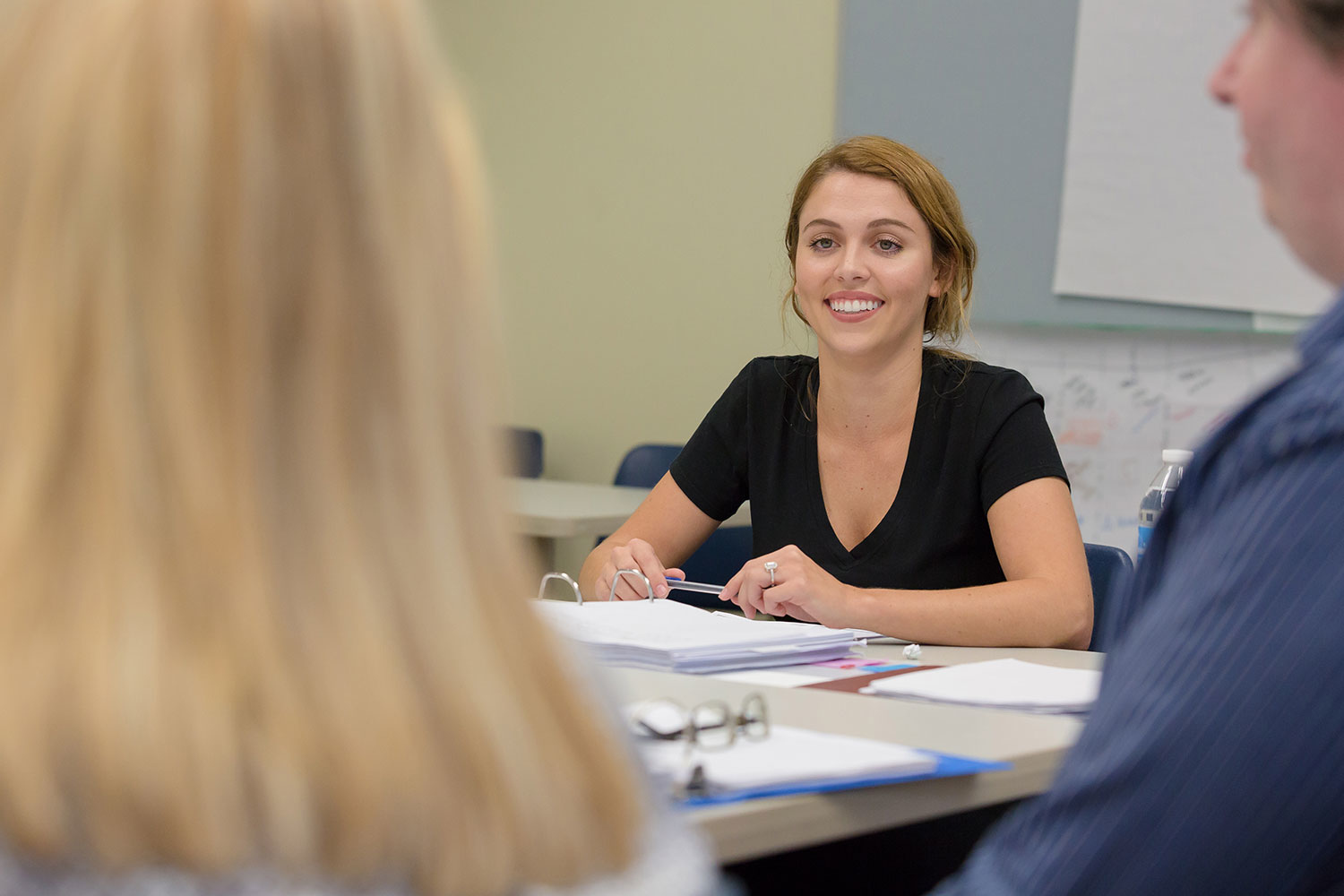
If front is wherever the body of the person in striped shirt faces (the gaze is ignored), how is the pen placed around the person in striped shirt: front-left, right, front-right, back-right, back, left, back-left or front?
front-right

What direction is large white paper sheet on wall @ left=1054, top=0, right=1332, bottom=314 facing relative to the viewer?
toward the camera

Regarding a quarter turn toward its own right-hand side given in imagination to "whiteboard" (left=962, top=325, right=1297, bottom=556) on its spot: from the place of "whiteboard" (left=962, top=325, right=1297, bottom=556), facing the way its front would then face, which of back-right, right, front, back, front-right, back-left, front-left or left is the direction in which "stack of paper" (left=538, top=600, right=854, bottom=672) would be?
left

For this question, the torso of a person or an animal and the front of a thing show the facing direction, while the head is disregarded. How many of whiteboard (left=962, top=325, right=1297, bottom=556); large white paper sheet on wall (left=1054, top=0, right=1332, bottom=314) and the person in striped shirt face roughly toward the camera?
2

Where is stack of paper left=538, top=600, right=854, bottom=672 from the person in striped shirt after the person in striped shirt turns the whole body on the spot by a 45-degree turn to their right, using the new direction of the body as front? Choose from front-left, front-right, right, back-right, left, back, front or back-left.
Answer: front

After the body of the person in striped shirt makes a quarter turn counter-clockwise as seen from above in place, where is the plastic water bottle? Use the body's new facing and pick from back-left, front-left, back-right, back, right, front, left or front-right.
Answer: back

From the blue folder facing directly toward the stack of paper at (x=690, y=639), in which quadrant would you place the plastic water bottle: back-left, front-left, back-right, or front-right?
front-right

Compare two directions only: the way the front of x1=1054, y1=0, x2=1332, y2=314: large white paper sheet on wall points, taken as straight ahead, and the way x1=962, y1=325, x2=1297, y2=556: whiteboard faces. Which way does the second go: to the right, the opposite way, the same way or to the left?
the same way

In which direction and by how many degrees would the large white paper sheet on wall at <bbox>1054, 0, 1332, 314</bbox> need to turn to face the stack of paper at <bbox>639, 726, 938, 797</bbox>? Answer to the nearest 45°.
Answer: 0° — it already faces it

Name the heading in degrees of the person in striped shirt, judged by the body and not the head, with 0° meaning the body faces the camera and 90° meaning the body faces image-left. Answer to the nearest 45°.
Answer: approximately 90°

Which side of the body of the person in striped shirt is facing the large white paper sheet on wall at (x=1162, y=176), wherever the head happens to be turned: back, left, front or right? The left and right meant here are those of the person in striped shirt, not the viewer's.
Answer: right

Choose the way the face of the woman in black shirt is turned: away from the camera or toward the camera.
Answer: toward the camera

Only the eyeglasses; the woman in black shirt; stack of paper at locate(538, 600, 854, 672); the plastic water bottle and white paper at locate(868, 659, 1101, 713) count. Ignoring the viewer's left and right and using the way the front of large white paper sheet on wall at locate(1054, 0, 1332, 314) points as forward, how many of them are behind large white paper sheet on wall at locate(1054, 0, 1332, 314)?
0

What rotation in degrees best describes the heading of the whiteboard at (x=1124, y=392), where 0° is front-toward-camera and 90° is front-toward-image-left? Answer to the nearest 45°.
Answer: approximately 0°

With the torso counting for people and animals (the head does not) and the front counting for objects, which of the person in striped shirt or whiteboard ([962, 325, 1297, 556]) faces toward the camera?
the whiteboard

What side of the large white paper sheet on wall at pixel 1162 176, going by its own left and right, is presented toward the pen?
front
